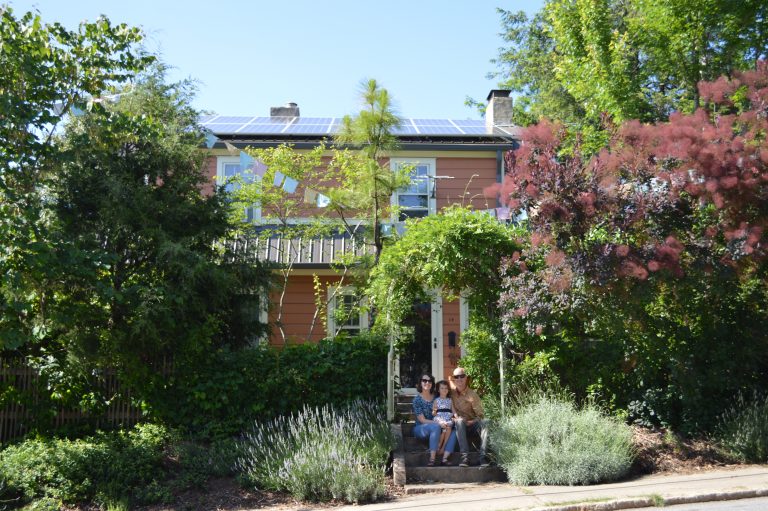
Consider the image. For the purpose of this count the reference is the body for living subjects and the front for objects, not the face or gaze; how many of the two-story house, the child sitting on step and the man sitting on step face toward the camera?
3

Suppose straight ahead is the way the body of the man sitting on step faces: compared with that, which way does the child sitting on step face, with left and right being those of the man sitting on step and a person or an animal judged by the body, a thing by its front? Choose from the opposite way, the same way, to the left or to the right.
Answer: the same way

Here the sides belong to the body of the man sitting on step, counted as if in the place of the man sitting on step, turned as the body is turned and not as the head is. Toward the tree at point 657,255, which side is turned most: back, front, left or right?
left

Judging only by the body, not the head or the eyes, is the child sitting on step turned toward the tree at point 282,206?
no

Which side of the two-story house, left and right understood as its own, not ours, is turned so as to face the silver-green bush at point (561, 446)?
front

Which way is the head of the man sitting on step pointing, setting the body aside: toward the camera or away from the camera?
toward the camera

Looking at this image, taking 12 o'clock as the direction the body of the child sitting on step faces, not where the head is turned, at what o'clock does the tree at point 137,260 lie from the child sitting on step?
The tree is roughly at 3 o'clock from the child sitting on step.

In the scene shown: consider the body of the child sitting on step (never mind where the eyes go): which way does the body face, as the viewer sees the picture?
toward the camera

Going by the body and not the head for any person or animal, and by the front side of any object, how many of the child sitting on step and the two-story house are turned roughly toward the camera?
2

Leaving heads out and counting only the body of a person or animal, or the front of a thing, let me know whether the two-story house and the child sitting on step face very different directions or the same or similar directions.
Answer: same or similar directions

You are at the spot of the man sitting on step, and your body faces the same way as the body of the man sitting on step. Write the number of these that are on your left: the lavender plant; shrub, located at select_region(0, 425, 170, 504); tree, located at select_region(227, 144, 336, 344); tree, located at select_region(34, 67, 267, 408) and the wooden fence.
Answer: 0

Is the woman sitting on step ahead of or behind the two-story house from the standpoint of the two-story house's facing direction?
ahead

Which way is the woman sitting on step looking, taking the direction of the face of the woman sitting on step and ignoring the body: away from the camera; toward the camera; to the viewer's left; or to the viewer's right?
toward the camera

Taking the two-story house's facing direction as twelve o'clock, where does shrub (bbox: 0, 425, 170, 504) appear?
The shrub is roughly at 1 o'clock from the two-story house.
